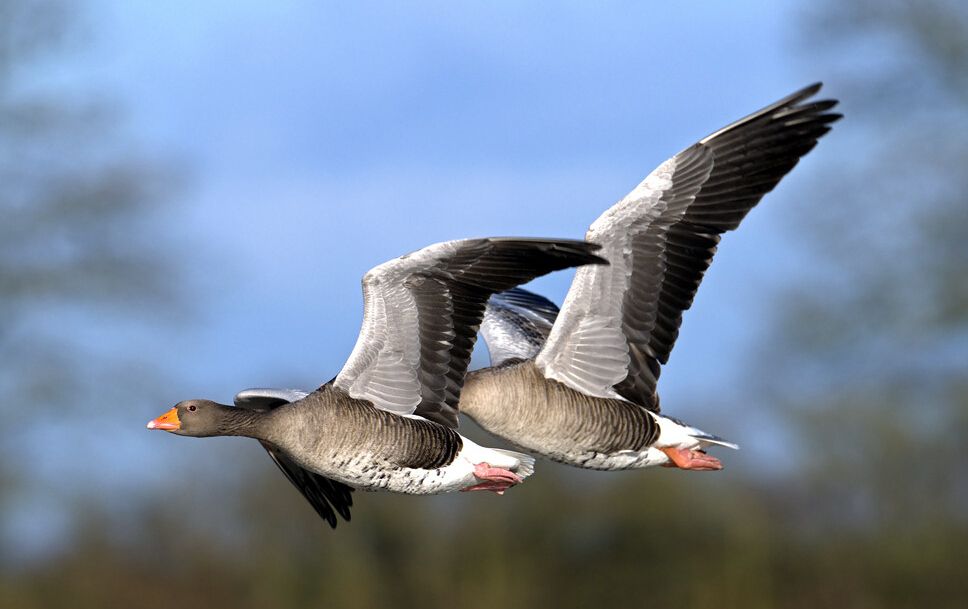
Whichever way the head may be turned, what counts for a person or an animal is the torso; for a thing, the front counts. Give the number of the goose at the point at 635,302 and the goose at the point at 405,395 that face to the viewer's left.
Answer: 2

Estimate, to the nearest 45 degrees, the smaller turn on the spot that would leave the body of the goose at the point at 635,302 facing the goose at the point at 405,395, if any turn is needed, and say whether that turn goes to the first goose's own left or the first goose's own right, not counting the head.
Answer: approximately 45° to the first goose's own left

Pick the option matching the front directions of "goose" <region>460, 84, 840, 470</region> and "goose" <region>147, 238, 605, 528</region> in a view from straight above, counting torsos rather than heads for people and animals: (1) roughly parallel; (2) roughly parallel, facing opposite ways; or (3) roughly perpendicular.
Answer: roughly parallel

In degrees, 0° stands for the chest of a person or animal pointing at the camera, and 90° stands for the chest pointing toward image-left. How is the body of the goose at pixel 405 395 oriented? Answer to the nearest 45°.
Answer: approximately 90°

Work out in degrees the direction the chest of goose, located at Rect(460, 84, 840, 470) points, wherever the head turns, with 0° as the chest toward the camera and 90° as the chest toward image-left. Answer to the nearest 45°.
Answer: approximately 90°
